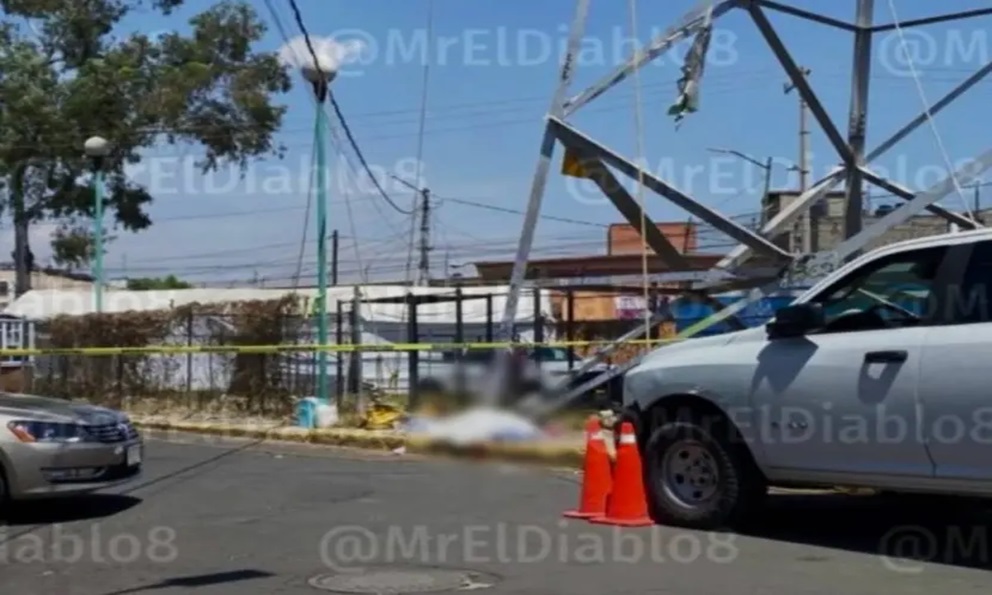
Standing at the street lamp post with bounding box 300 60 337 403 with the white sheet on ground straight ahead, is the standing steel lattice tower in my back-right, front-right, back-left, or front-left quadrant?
front-left

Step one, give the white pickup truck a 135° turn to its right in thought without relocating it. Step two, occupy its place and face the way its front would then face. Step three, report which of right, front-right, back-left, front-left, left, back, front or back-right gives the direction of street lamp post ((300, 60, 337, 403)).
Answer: left

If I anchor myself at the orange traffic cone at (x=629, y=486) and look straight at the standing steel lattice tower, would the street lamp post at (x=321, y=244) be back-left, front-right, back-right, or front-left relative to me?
front-left

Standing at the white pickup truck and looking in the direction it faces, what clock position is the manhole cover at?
The manhole cover is roughly at 11 o'clock from the white pickup truck.

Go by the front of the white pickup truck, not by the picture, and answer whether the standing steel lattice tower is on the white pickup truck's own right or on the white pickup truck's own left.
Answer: on the white pickup truck's own right

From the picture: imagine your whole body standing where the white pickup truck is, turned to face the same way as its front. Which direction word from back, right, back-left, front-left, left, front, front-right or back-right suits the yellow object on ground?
front-right

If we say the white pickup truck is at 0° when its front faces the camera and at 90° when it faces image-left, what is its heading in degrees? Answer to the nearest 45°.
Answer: approximately 90°

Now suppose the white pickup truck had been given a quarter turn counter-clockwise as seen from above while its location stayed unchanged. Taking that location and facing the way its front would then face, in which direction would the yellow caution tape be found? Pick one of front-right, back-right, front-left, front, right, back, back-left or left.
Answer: back-right

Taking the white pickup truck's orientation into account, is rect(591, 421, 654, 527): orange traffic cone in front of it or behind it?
in front

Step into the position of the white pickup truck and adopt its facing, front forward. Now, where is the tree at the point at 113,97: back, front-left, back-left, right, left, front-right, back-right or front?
front-right

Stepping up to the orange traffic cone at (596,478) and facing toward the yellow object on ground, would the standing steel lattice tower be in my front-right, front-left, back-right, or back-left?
front-right
